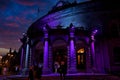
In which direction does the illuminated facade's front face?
toward the camera
